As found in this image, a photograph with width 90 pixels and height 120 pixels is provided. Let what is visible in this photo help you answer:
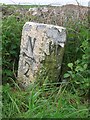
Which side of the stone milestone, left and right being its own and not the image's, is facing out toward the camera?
front
